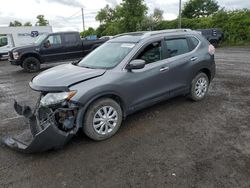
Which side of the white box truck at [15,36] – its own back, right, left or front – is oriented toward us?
left

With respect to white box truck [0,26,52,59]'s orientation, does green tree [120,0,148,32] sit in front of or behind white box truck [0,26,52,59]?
behind

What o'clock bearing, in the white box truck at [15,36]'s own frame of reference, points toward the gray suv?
The gray suv is roughly at 9 o'clock from the white box truck.

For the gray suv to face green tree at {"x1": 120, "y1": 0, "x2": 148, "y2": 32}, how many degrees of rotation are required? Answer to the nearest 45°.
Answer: approximately 135° to its right

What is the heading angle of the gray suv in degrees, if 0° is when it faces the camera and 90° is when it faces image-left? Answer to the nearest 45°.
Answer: approximately 45°

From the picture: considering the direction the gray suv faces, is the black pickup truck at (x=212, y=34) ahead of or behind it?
behind

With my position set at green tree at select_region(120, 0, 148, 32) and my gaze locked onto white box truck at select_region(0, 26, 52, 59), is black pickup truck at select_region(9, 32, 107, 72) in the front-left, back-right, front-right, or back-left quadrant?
front-left

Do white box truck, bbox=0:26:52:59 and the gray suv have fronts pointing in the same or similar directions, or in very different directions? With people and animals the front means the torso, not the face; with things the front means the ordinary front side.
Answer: same or similar directions

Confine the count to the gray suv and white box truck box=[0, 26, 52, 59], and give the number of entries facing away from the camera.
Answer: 0

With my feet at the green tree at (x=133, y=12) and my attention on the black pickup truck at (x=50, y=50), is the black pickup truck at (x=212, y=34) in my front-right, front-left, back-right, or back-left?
front-left
